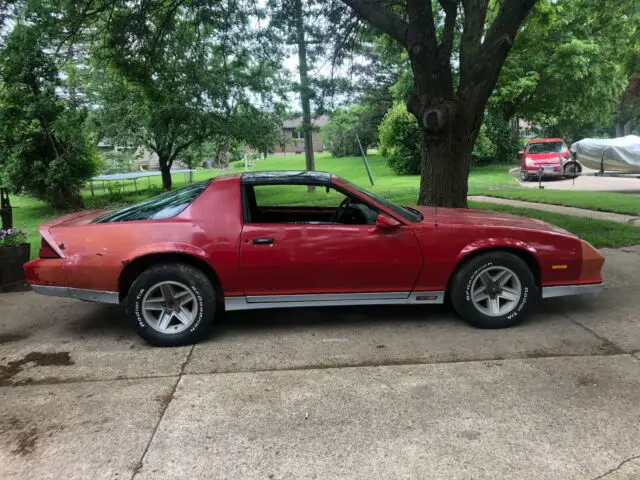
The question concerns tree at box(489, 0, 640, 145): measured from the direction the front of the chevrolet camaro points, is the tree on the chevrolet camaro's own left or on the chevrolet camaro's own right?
on the chevrolet camaro's own left

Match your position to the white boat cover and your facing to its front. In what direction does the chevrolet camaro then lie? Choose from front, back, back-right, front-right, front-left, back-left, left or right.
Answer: left

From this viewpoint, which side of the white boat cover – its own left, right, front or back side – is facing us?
left

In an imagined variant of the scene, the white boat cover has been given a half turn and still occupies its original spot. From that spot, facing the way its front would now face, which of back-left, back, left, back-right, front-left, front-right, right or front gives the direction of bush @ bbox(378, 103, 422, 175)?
back-left

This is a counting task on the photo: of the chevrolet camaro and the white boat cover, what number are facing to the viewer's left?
1

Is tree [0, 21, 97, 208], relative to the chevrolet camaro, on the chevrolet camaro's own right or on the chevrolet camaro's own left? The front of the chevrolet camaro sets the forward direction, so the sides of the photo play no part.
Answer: on the chevrolet camaro's own left

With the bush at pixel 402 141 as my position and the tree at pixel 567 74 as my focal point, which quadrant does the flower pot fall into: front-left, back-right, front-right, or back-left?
back-right

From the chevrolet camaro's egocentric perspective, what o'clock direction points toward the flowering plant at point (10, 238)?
The flowering plant is roughly at 7 o'clock from the chevrolet camaro.

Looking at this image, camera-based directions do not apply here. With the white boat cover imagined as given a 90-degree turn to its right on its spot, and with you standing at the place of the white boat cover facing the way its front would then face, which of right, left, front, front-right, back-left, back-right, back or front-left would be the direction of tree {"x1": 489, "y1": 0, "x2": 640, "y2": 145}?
front

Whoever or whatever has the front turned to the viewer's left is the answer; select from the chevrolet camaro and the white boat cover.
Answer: the white boat cover

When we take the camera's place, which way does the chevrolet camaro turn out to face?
facing to the right of the viewer

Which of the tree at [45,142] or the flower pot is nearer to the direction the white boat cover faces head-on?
the tree

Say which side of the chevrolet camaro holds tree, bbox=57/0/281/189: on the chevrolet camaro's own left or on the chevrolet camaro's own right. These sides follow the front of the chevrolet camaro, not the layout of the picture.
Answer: on the chevrolet camaro's own left

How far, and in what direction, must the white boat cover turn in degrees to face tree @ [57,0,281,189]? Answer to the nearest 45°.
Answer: approximately 45° to its left

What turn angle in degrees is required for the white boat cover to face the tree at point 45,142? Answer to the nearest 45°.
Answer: approximately 45° to its left
